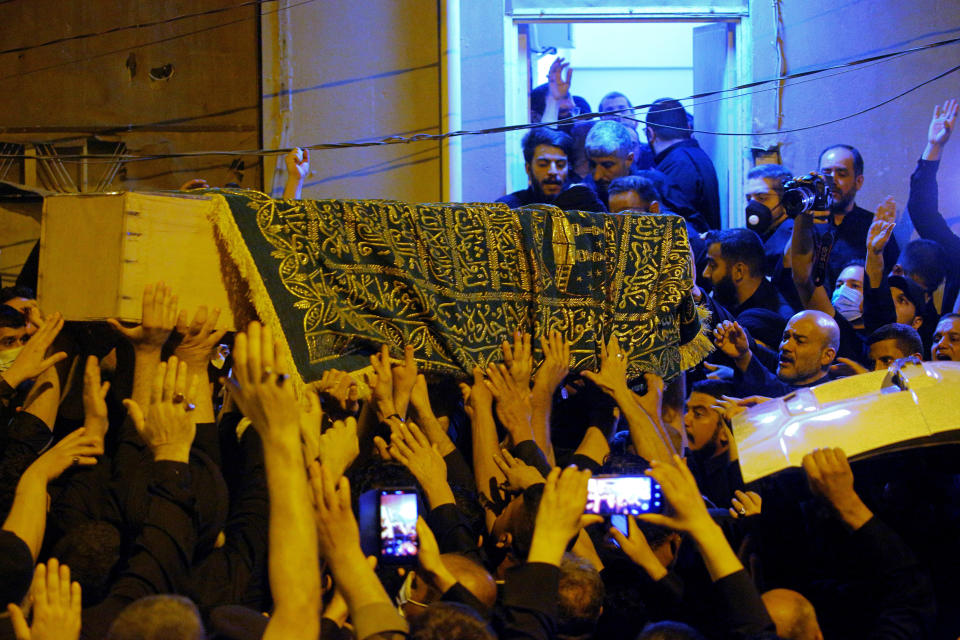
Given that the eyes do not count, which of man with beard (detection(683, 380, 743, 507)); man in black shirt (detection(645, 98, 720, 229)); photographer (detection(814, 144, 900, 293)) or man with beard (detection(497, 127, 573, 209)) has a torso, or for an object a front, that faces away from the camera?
the man in black shirt

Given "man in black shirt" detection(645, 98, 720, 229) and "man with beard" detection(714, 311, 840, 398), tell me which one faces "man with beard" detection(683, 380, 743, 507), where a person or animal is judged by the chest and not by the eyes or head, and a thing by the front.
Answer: "man with beard" detection(714, 311, 840, 398)

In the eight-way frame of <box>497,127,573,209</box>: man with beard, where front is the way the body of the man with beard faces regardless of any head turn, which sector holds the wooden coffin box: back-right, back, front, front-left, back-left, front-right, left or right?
right

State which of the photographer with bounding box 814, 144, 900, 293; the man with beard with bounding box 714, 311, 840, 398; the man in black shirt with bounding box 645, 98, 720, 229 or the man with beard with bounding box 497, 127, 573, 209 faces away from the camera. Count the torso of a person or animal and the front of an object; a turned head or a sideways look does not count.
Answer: the man in black shirt

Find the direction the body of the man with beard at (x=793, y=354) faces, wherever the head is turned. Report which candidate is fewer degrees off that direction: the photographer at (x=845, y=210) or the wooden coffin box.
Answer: the wooden coffin box

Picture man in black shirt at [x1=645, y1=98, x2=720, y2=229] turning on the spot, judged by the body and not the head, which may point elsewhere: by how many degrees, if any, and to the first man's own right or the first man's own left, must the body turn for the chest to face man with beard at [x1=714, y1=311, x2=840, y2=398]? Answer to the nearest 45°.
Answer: approximately 180°

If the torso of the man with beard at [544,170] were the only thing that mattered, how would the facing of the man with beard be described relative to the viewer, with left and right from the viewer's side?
facing the viewer and to the right of the viewer

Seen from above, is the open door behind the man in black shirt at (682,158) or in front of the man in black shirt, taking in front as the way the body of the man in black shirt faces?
in front

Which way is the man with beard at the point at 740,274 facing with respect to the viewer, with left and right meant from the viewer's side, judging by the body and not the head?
facing to the left of the viewer

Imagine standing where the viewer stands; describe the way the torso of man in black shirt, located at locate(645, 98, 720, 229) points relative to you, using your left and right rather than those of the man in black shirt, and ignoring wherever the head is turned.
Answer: facing away from the viewer

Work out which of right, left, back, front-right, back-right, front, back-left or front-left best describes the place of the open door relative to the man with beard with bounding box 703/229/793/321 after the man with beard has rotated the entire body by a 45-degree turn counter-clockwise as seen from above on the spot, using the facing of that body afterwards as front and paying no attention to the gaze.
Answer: back-right

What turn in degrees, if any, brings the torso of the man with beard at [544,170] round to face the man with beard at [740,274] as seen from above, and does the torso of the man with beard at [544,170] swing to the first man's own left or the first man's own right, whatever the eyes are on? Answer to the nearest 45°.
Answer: approximately 45° to the first man's own left
